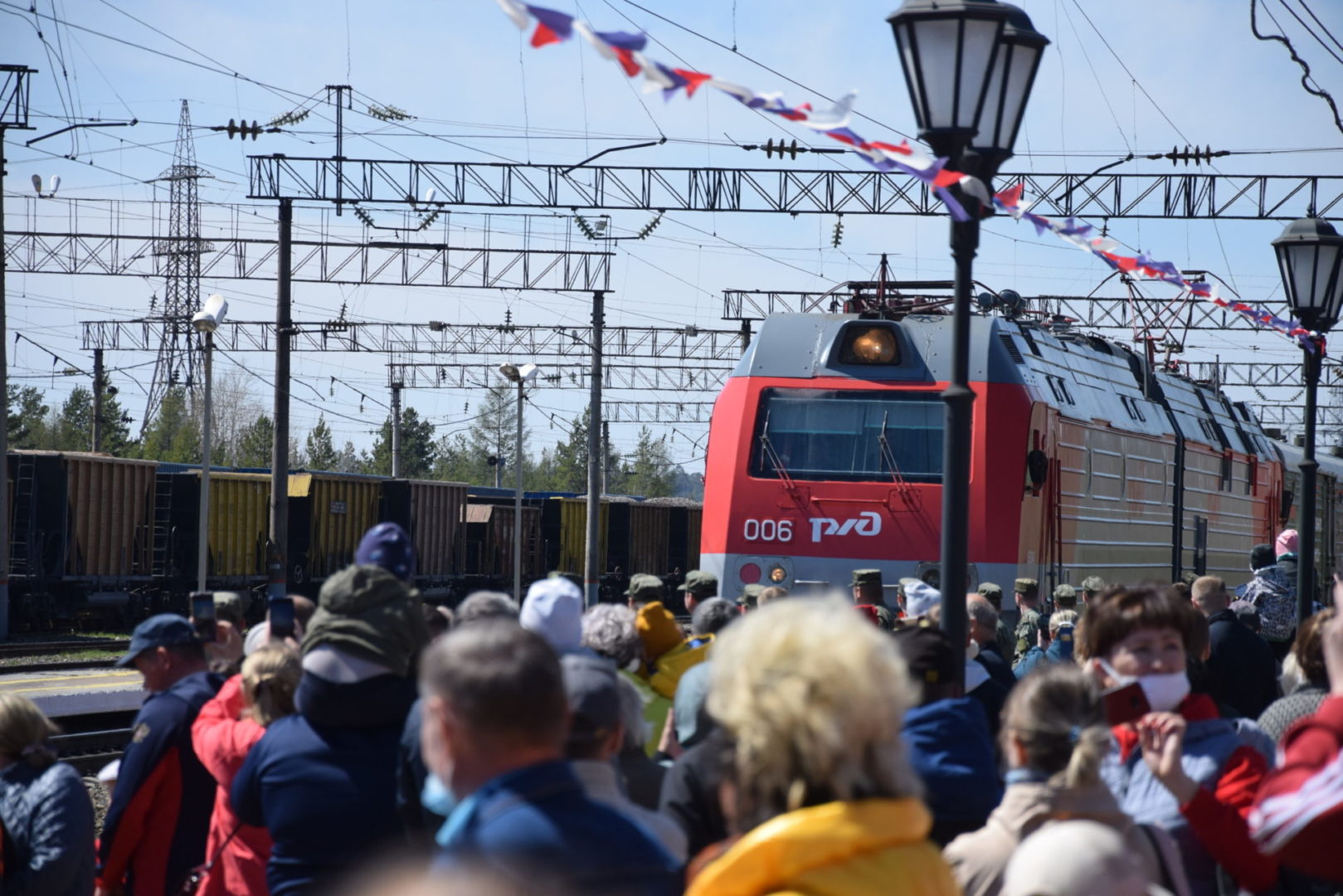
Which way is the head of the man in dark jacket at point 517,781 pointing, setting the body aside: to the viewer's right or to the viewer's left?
to the viewer's left

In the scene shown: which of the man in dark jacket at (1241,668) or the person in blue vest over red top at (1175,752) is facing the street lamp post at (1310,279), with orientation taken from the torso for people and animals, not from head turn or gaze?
the man in dark jacket

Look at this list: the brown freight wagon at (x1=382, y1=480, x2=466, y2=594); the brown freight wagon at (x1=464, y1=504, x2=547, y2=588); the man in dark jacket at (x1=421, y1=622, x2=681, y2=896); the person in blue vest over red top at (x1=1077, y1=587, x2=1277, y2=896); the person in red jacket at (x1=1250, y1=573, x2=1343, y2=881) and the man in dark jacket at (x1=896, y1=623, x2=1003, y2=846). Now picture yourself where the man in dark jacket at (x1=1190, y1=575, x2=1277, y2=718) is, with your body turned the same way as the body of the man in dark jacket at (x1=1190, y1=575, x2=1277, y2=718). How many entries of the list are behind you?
4

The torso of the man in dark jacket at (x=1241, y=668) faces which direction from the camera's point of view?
away from the camera

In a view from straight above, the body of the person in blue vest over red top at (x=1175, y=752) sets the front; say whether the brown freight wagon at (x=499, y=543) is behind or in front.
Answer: behind

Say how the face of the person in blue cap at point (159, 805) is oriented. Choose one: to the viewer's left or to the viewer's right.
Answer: to the viewer's left

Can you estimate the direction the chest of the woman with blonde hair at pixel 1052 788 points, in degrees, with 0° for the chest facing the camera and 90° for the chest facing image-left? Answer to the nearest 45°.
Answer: approximately 135°

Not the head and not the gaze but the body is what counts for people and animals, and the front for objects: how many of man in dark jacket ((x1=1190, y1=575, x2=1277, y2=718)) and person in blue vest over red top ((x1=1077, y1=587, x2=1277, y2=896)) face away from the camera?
1

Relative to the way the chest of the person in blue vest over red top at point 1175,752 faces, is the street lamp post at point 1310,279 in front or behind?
behind

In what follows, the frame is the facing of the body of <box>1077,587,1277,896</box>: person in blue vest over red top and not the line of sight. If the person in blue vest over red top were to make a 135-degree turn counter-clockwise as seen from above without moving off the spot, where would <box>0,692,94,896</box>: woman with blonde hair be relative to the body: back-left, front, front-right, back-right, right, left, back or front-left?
back-left

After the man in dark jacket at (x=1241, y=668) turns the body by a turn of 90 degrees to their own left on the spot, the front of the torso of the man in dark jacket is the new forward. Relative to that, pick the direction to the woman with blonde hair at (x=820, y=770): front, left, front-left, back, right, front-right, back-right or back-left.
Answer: left

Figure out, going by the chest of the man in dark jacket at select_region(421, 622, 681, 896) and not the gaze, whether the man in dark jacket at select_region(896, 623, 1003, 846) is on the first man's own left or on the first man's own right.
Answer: on the first man's own right

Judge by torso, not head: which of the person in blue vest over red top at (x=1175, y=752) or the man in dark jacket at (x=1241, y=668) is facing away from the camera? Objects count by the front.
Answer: the man in dark jacket
